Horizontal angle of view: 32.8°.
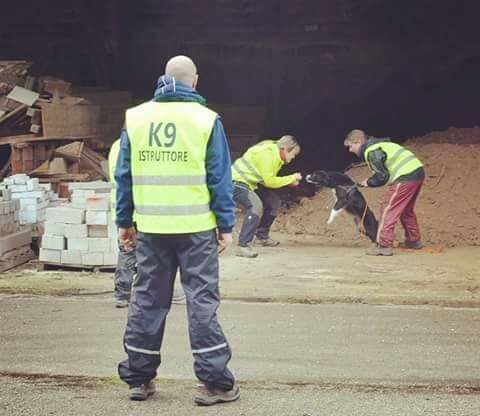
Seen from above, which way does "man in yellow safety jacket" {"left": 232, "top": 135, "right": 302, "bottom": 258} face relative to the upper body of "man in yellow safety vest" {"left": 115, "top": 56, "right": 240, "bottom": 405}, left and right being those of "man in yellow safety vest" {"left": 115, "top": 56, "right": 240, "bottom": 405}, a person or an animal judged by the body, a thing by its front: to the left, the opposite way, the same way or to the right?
to the right

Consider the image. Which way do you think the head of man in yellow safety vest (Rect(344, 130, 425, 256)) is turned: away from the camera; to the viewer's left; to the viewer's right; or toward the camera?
to the viewer's left

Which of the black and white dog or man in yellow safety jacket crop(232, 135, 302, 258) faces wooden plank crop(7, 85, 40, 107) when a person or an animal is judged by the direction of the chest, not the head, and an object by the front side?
the black and white dog

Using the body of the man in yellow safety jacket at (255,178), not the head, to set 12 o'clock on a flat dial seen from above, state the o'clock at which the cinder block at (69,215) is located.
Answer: The cinder block is roughly at 5 o'clock from the man in yellow safety jacket.

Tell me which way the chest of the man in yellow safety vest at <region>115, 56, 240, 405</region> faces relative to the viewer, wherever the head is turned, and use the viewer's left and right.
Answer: facing away from the viewer

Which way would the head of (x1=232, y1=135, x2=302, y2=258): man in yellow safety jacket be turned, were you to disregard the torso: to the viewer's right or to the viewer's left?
to the viewer's right

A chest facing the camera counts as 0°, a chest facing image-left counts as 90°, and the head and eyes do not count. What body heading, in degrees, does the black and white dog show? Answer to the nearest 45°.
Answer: approximately 90°

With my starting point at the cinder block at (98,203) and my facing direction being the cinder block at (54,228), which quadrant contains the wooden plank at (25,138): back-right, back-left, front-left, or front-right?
front-right

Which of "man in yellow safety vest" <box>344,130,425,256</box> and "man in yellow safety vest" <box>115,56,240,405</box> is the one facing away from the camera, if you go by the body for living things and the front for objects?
"man in yellow safety vest" <box>115,56,240,405</box>

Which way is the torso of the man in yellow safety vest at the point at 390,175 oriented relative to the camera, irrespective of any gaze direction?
to the viewer's left

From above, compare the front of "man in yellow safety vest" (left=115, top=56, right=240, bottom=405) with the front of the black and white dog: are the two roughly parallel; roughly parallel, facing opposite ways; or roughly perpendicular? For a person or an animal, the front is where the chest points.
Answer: roughly perpendicular

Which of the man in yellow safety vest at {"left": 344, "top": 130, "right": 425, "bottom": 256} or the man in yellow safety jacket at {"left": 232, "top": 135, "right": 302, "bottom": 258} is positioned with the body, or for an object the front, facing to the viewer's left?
the man in yellow safety vest at {"left": 344, "top": 130, "right": 425, "bottom": 256}

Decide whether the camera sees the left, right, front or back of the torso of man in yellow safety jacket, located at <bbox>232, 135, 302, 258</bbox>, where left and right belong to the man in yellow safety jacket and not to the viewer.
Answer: right

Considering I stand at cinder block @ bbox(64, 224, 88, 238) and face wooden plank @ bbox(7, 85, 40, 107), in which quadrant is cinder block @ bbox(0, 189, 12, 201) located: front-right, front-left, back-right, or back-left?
front-left
